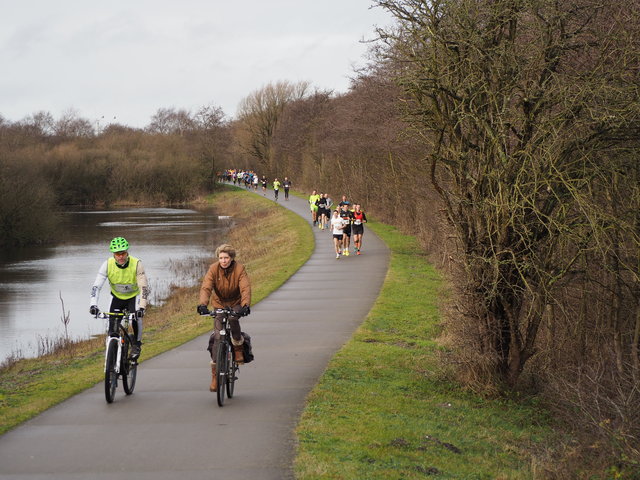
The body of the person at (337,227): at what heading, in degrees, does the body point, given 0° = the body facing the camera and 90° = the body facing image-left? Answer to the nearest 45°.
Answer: approximately 0°

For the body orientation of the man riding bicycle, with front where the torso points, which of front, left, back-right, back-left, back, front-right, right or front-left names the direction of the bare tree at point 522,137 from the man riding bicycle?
left

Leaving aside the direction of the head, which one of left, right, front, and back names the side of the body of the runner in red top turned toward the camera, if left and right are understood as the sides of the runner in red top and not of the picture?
front

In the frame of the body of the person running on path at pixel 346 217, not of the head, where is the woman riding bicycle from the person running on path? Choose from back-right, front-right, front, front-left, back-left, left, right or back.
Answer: front

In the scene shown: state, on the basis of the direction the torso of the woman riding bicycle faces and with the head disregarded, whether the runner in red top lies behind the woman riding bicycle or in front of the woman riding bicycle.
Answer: behind

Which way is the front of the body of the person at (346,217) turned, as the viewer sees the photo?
toward the camera

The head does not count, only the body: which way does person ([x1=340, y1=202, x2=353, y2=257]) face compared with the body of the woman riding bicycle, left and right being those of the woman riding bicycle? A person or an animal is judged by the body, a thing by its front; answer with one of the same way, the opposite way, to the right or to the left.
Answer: the same way

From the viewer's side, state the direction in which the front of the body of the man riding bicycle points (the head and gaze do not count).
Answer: toward the camera

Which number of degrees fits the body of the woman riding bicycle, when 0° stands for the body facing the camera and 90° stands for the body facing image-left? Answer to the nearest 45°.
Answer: approximately 0°

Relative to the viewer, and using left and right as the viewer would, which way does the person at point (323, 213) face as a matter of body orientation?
facing the viewer

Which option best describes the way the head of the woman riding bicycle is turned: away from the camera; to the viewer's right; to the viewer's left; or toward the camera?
toward the camera

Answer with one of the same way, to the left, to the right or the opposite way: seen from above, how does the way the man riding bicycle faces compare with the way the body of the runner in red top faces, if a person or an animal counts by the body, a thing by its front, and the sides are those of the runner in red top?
the same way
